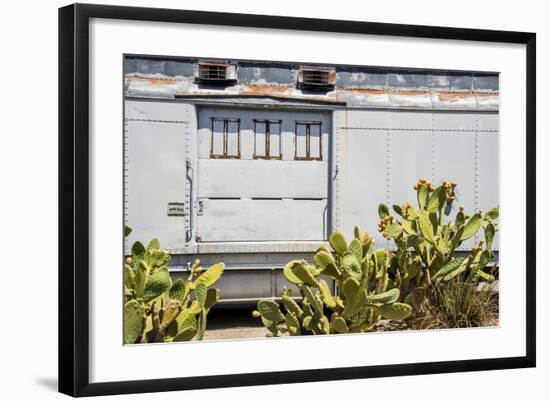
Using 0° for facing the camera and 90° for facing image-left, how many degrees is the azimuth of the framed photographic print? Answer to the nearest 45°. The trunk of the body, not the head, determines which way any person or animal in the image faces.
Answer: approximately 315°
